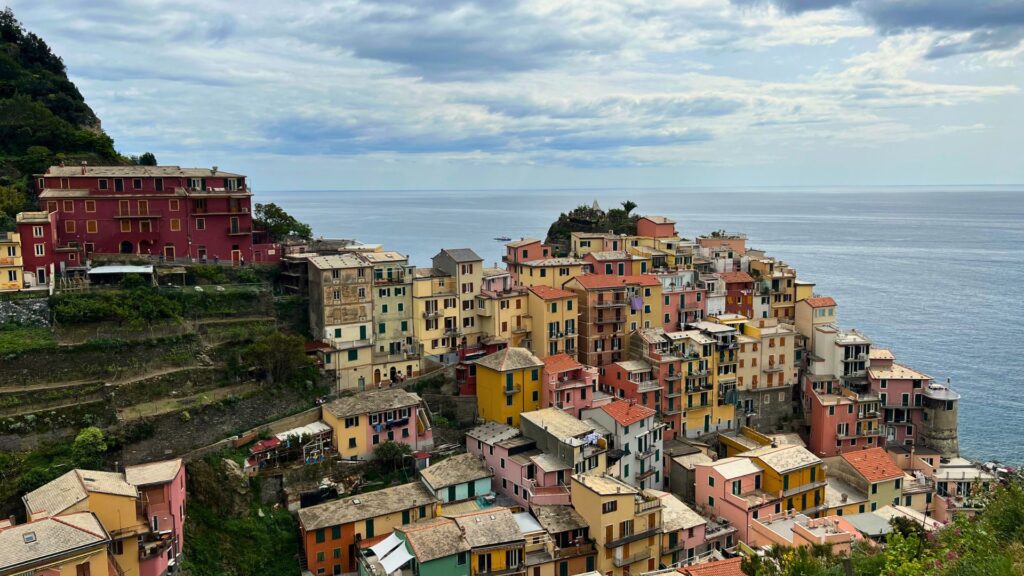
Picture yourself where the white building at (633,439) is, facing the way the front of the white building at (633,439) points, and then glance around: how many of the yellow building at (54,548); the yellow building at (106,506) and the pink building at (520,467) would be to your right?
3

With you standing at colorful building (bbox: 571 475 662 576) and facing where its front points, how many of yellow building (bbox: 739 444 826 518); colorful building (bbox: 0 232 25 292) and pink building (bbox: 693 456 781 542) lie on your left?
2

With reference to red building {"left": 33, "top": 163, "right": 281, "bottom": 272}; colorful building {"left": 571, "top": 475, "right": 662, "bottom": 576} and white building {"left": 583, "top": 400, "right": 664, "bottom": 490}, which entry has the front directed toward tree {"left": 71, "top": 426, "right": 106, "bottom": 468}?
the red building

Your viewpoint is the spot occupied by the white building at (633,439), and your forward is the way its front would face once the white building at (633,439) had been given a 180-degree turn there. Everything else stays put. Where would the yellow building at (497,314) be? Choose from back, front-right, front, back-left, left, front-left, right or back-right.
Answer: front

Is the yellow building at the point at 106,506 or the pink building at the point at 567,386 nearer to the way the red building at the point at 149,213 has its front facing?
the yellow building

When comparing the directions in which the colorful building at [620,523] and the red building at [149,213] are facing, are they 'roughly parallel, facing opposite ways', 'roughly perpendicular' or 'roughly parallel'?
roughly parallel

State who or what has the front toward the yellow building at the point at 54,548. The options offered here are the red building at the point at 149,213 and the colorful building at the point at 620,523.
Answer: the red building

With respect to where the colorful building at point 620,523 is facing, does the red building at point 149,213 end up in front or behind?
behind

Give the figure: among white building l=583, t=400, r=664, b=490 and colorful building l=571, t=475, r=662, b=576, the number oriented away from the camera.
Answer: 0

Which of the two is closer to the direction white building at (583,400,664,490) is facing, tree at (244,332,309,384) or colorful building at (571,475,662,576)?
the colorful building

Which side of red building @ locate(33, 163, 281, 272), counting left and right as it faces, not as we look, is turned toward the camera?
front

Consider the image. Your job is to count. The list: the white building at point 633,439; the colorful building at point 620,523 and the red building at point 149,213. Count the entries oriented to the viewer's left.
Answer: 0

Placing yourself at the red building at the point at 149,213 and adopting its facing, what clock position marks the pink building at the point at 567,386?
The pink building is roughly at 10 o'clock from the red building.

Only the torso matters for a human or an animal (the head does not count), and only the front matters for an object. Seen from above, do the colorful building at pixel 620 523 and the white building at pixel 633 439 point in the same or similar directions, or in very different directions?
same or similar directions

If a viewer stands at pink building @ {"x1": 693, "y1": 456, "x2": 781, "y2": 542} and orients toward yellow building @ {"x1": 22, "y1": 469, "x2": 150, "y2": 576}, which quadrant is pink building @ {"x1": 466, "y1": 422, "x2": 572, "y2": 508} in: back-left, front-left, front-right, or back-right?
front-right

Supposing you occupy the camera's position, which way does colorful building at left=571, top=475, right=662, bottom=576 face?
facing the viewer and to the right of the viewer

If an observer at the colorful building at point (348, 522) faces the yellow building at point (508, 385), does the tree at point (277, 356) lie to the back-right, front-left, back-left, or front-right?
front-left

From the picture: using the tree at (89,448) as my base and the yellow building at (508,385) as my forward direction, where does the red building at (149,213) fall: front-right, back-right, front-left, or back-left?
front-left

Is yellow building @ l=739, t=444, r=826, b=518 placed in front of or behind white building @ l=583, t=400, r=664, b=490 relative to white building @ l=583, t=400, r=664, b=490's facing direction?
in front

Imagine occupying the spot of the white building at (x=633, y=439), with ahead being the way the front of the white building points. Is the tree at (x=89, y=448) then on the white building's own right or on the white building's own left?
on the white building's own right

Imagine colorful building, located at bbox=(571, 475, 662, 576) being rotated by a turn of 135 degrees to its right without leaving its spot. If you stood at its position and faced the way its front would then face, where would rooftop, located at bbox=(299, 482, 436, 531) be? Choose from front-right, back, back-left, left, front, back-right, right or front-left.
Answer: front
